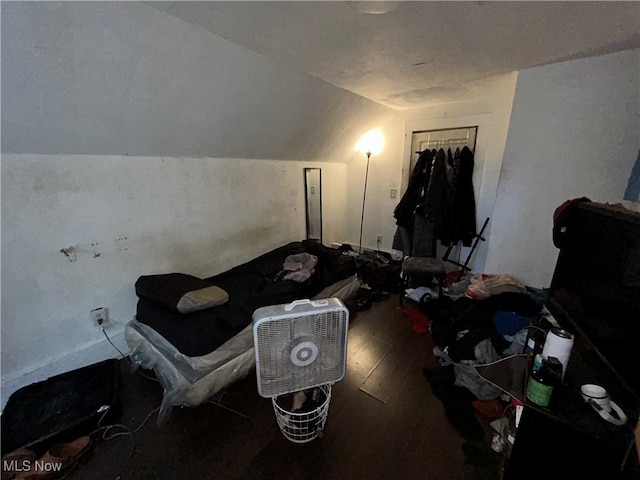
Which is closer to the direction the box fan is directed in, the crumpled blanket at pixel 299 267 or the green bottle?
the green bottle

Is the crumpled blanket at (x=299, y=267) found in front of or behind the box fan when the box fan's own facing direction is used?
behind

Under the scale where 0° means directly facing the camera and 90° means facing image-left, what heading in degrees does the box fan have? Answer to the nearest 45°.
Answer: approximately 0°

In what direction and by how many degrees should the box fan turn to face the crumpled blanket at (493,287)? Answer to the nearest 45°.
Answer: approximately 135° to its left

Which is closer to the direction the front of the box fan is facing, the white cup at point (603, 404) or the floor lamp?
the white cup

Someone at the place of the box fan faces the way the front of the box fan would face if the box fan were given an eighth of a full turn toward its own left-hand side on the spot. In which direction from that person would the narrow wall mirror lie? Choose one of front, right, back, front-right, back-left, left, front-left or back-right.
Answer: back-left

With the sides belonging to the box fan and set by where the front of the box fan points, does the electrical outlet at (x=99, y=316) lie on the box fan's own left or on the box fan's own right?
on the box fan's own right

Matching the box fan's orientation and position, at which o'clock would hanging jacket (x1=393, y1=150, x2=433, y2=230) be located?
The hanging jacket is roughly at 7 o'clock from the box fan.

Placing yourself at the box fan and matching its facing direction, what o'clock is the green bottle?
The green bottle is roughly at 10 o'clock from the box fan.

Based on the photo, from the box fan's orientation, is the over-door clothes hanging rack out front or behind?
behind
